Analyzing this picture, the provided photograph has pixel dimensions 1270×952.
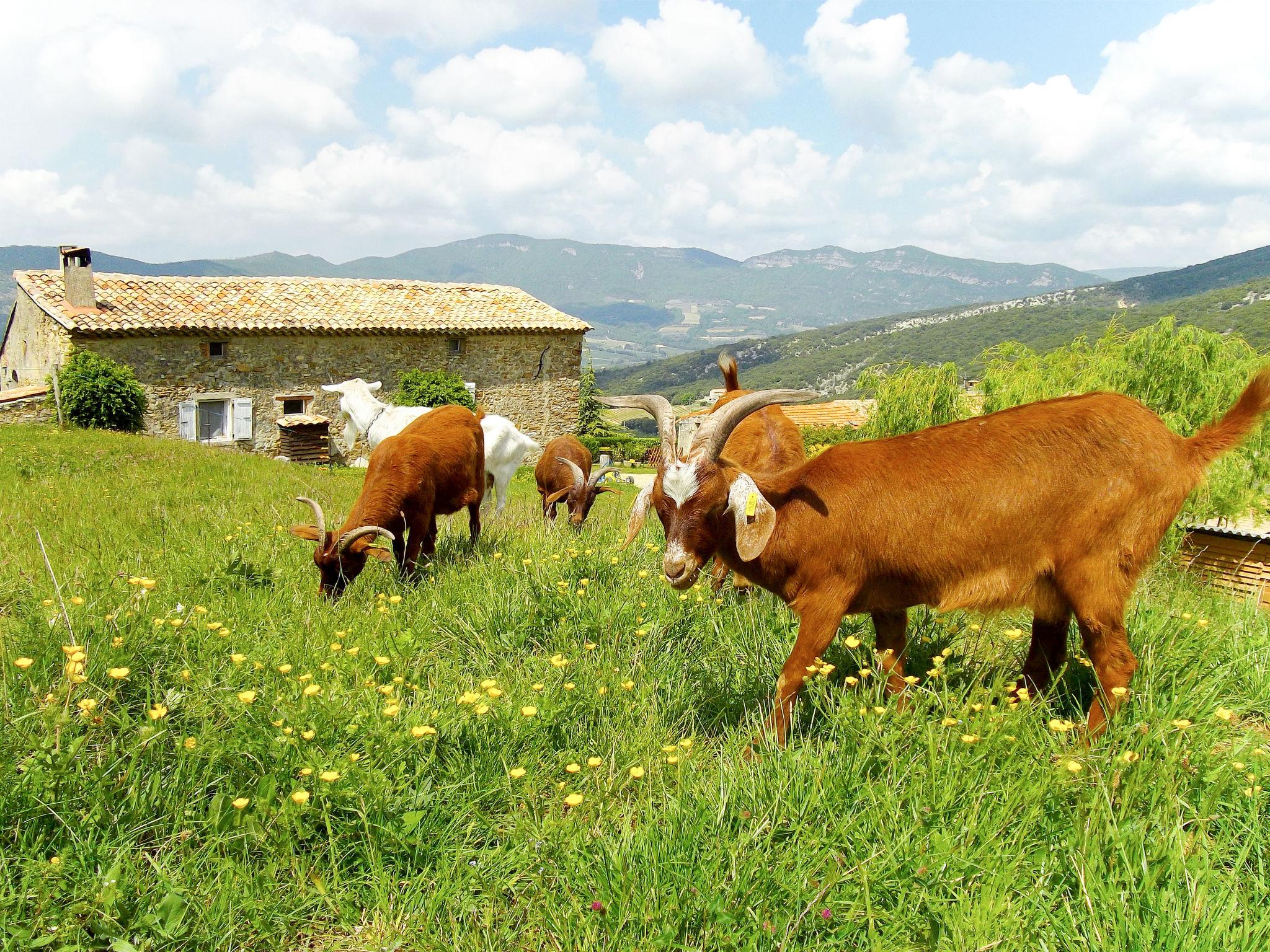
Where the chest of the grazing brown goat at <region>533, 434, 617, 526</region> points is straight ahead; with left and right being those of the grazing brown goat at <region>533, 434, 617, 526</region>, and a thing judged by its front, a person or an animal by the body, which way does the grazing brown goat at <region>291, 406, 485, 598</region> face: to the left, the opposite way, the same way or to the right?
to the right

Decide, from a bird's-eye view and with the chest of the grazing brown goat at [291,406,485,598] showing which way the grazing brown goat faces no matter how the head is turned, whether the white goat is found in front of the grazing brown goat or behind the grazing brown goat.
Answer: behind

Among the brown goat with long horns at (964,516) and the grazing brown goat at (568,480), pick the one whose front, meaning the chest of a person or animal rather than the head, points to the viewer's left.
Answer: the brown goat with long horns

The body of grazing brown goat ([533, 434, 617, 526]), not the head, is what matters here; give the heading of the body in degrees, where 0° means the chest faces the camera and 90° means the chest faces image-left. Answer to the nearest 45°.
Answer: approximately 315°

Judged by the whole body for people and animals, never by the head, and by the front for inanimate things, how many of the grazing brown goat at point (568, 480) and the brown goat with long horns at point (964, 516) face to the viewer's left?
1

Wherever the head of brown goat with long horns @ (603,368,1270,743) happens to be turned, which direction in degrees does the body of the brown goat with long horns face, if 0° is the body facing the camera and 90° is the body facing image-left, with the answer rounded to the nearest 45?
approximately 90°

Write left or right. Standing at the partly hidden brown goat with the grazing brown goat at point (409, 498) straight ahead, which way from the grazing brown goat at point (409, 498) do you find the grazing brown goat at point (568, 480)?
right

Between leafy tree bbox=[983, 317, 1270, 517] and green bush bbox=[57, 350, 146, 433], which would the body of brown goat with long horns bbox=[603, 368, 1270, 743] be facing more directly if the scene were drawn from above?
the green bush
